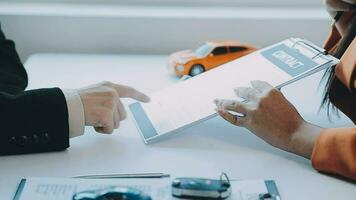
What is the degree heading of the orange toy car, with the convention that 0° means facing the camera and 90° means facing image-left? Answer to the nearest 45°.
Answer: approximately 45°

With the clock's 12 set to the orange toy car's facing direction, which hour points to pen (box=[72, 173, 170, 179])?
The pen is roughly at 11 o'clock from the orange toy car.

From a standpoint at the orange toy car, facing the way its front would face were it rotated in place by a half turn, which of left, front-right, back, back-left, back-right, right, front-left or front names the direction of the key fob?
back-right

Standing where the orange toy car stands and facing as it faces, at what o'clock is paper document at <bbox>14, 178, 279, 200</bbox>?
The paper document is roughly at 11 o'clock from the orange toy car.
